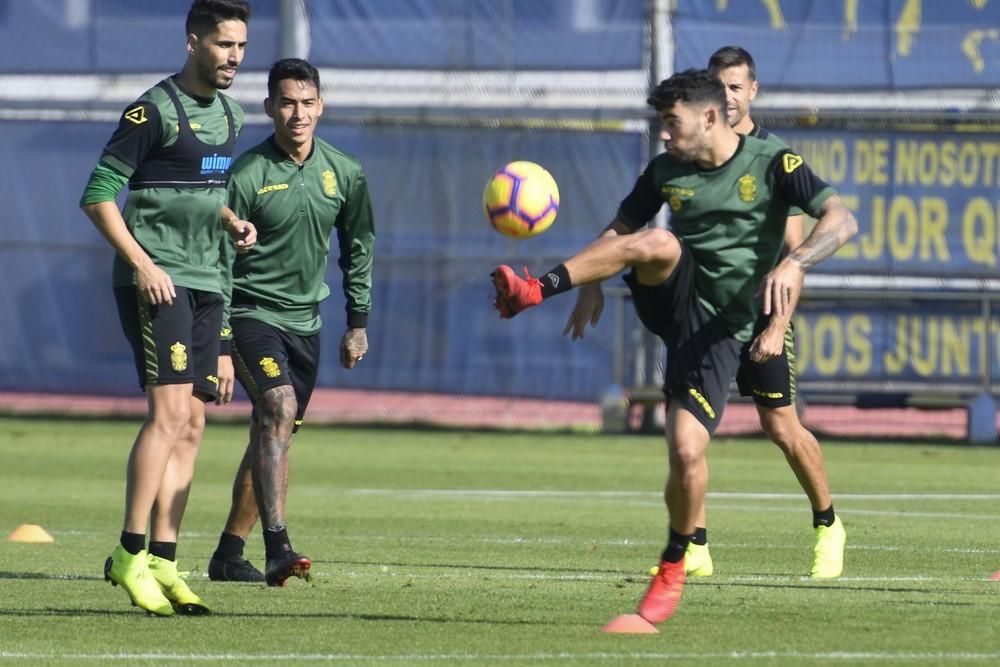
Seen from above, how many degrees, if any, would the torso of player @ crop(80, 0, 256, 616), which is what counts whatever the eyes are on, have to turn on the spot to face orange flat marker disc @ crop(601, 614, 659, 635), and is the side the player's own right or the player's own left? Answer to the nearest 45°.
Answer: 0° — they already face it

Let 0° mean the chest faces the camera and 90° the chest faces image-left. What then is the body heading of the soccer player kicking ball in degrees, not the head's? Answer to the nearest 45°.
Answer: approximately 45°

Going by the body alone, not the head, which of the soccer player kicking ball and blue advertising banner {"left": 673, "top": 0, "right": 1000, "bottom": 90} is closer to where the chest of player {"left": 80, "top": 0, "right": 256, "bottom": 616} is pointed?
the soccer player kicking ball

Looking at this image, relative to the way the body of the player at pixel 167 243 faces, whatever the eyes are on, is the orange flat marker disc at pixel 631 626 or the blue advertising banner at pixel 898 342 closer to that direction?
the orange flat marker disc

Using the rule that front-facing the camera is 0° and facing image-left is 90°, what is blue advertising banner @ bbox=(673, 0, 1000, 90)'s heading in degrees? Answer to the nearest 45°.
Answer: approximately 0°

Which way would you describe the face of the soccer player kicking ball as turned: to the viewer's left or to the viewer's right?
to the viewer's left

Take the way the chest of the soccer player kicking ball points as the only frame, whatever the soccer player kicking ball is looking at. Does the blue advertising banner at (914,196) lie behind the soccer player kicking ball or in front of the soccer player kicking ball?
behind

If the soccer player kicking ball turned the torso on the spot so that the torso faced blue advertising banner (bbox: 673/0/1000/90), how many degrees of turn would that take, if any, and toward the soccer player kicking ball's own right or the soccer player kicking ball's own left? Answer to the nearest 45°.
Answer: approximately 135° to the soccer player kicking ball's own right
